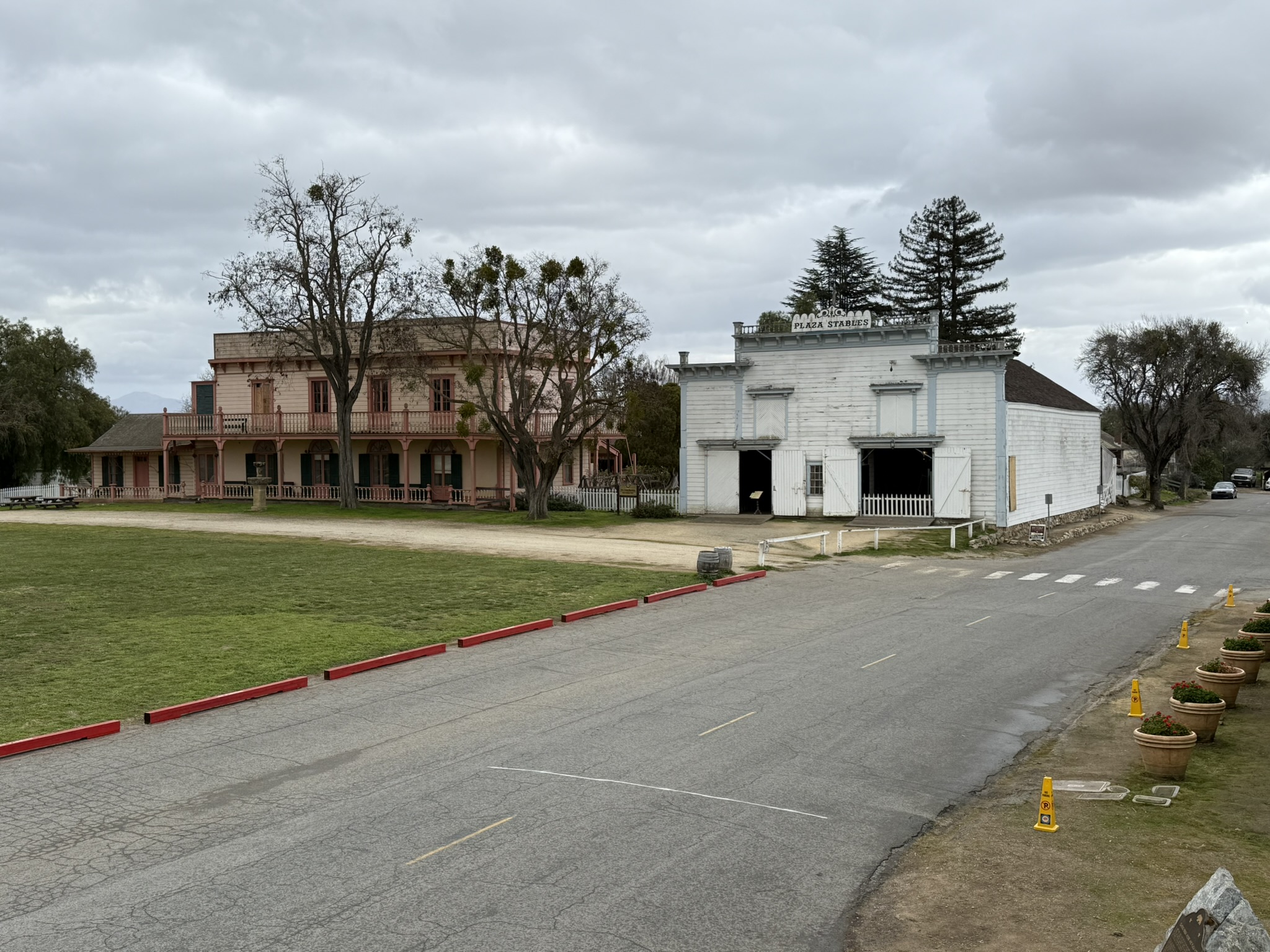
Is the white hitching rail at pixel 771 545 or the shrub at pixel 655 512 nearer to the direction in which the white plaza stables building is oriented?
the white hitching rail

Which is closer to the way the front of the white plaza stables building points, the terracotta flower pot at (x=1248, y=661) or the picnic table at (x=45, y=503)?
the terracotta flower pot

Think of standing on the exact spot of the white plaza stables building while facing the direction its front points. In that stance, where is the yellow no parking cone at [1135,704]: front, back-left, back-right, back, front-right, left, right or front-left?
front

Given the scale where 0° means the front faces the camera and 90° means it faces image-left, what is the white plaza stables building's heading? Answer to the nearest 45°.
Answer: approximately 0°

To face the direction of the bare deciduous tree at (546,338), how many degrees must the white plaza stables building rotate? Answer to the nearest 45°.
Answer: approximately 90° to its right

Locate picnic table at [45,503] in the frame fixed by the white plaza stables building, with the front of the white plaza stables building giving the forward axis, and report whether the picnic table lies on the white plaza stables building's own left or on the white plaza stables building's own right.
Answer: on the white plaza stables building's own right

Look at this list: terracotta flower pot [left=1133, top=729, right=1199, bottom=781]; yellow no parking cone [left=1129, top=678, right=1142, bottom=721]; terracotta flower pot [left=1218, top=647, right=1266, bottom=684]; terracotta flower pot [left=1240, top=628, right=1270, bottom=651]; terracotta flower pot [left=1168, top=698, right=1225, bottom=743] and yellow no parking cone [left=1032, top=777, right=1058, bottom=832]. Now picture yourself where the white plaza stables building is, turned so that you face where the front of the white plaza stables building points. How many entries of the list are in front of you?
6

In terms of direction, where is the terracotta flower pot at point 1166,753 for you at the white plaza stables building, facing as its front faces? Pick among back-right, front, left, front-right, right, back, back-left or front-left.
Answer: front

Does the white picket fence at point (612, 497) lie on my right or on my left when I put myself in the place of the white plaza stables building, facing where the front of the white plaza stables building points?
on my right

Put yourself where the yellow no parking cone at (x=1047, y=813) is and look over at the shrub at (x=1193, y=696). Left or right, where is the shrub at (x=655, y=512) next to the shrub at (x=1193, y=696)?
left

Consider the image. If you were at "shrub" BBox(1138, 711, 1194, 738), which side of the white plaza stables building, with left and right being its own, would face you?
front

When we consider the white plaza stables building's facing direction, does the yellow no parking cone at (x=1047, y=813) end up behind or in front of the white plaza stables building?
in front

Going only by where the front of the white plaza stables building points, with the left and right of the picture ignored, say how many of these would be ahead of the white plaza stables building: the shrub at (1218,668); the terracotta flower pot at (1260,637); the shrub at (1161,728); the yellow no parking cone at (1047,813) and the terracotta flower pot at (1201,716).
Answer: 5

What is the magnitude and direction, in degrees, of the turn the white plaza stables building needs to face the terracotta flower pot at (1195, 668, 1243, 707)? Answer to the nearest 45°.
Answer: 0° — it already faces it

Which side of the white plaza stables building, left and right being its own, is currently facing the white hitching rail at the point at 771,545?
front

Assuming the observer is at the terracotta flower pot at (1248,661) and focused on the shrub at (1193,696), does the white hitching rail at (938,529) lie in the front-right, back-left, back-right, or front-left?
back-right

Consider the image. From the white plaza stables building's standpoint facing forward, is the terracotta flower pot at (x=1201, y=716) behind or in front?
in front
